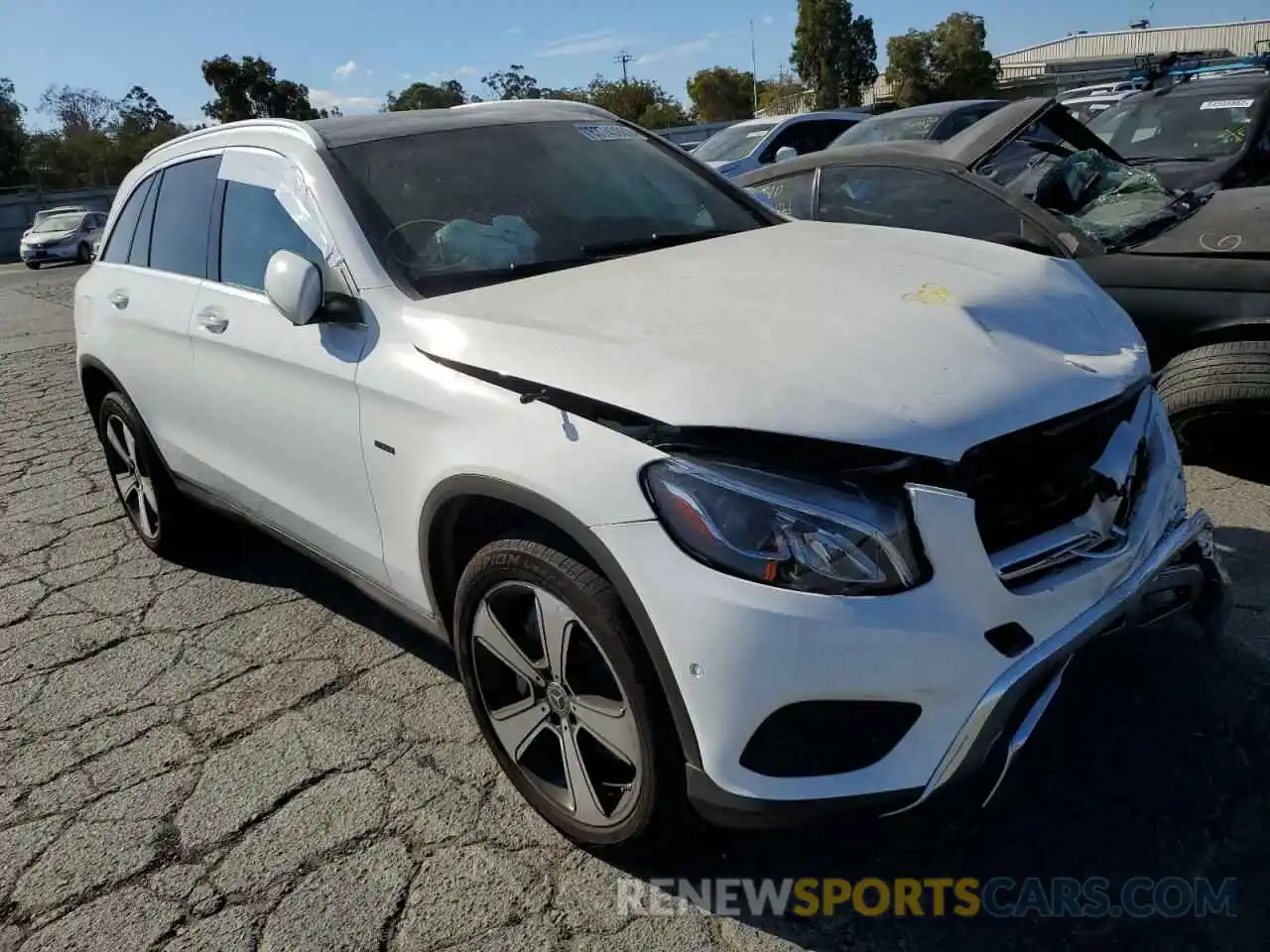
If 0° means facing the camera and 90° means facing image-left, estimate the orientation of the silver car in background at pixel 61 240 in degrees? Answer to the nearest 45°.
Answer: approximately 45°

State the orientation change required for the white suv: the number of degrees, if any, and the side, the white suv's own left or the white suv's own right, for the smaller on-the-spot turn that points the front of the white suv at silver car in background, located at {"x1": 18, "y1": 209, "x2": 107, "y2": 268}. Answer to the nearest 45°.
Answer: approximately 180°

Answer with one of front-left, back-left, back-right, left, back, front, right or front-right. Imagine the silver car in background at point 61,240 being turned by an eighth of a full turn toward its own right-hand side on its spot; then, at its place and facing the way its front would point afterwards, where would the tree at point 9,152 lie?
right

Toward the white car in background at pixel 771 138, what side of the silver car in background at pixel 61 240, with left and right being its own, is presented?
left

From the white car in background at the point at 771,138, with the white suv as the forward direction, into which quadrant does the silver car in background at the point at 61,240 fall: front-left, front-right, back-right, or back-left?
back-right

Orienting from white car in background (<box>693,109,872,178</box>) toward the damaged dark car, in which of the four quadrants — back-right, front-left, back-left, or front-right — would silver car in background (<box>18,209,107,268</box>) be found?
back-right

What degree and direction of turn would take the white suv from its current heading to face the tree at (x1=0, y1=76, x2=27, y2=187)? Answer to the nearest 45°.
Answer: approximately 180°

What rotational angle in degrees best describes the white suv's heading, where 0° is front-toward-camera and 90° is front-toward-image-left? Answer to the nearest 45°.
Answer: approximately 315°

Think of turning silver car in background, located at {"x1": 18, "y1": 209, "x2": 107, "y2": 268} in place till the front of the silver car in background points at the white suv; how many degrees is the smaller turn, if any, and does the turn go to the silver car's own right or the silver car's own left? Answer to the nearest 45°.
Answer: approximately 45° to the silver car's own left

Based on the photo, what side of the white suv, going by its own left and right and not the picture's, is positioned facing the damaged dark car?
left
